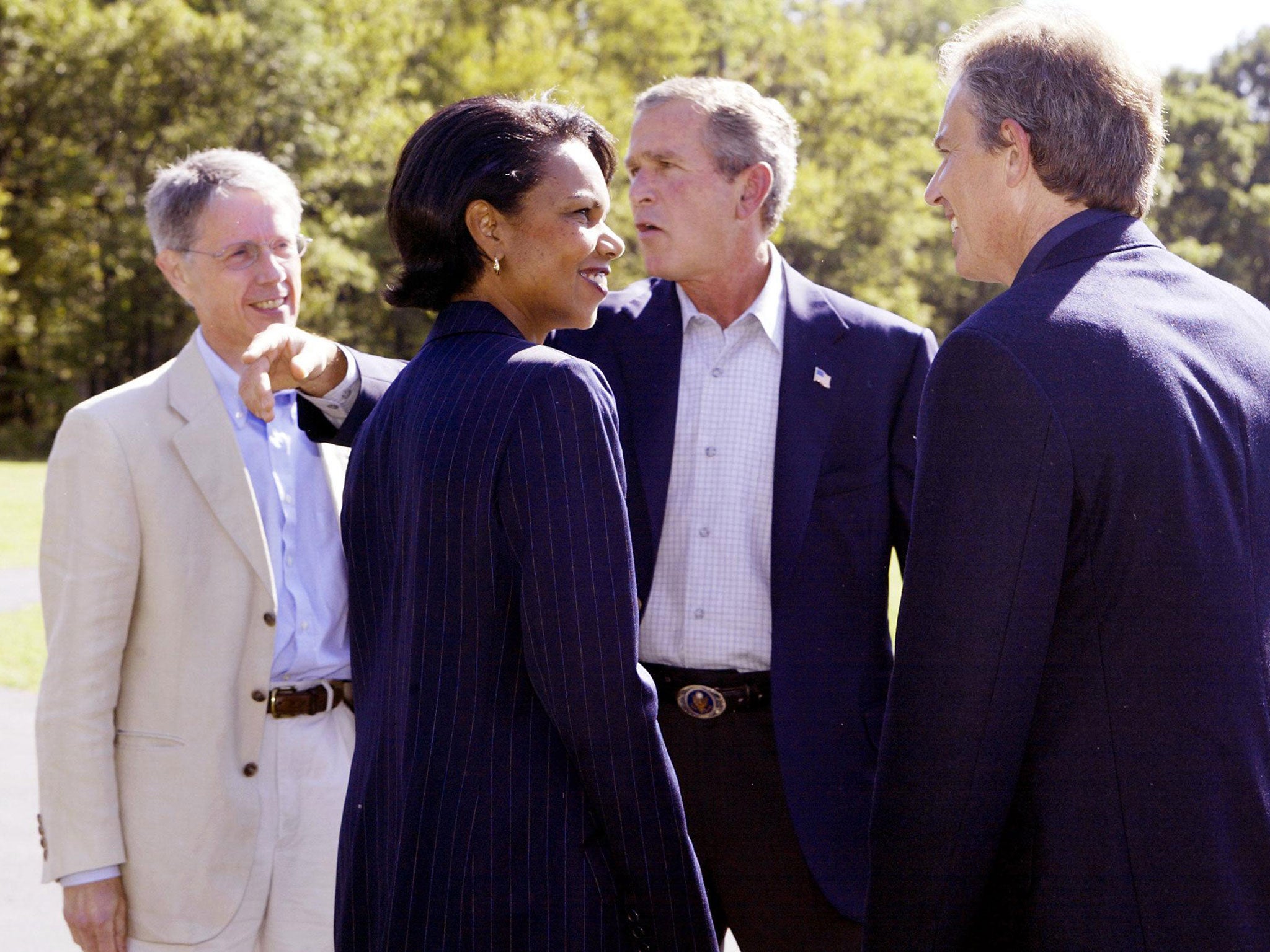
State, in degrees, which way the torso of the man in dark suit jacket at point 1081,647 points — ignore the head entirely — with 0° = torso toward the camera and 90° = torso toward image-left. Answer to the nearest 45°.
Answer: approximately 135°

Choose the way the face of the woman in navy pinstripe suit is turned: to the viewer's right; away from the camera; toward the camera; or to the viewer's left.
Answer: to the viewer's right

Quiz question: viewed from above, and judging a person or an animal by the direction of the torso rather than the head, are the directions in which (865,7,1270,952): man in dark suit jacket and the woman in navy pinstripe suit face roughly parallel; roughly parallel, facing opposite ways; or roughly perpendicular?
roughly perpendicular

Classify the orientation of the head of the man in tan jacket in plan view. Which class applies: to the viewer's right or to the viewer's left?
to the viewer's right

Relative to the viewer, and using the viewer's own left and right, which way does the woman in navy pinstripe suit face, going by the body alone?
facing away from the viewer and to the right of the viewer

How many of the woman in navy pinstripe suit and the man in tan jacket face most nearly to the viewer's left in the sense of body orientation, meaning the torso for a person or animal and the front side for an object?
0

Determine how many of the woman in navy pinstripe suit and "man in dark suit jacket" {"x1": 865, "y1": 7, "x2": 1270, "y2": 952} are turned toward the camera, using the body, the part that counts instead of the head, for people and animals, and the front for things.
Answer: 0

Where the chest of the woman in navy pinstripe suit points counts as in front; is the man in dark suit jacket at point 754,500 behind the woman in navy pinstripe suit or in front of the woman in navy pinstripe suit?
in front

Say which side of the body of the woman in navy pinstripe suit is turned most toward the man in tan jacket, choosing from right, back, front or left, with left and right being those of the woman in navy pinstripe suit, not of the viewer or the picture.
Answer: left

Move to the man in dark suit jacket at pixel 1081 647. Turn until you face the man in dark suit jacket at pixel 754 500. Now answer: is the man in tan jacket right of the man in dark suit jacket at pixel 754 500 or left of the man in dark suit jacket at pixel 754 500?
left

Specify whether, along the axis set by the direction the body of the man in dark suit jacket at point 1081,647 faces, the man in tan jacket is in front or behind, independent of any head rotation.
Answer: in front

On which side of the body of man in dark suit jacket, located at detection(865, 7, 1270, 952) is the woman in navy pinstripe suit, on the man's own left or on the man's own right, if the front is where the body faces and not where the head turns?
on the man's own left

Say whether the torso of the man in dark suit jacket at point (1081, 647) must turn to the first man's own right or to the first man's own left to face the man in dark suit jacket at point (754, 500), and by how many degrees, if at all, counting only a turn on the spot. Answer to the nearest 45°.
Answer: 0° — they already face them

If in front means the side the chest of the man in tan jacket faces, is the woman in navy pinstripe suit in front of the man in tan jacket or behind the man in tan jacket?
in front

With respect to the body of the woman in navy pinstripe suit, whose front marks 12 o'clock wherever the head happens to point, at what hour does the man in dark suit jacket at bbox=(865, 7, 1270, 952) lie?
The man in dark suit jacket is roughly at 2 o'clock from the woman in navy pinstripe suit.
